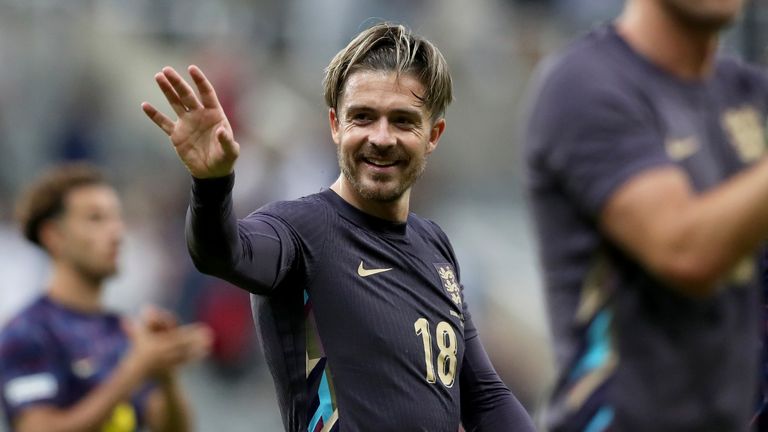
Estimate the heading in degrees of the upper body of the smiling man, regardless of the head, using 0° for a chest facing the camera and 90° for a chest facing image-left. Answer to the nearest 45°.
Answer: approximately 315°

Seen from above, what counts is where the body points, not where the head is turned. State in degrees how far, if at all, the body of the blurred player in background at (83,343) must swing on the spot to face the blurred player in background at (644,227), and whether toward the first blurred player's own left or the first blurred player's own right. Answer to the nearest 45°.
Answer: approximately 45° to the first blurred player's own right

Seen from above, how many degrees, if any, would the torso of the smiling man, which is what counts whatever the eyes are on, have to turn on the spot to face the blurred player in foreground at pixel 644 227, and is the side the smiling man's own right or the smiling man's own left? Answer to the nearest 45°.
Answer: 0° — they already face them

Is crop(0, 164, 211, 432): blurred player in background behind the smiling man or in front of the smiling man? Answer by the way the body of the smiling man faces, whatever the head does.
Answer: behind
